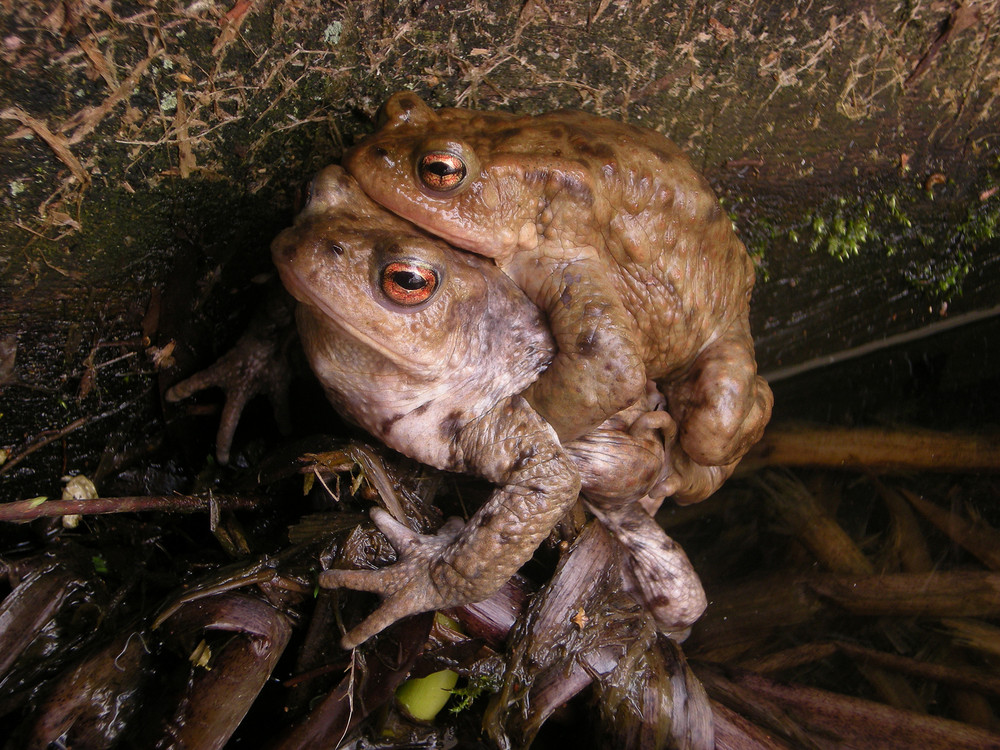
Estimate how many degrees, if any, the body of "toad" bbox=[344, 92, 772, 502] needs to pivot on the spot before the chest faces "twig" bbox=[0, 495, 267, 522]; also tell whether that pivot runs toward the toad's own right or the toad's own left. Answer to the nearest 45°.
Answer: approximately 45° to the toad's own left

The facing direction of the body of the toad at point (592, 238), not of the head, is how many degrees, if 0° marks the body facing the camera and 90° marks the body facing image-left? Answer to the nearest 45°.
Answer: approximately 90°

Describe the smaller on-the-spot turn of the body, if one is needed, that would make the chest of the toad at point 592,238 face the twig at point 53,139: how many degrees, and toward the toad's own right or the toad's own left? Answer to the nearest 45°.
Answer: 0° — it already faces it

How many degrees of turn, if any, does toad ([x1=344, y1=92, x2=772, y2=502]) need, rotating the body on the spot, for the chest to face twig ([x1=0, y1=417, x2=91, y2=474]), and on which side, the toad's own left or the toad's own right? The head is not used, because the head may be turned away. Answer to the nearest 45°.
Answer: approximately 45° to the toad's own left
